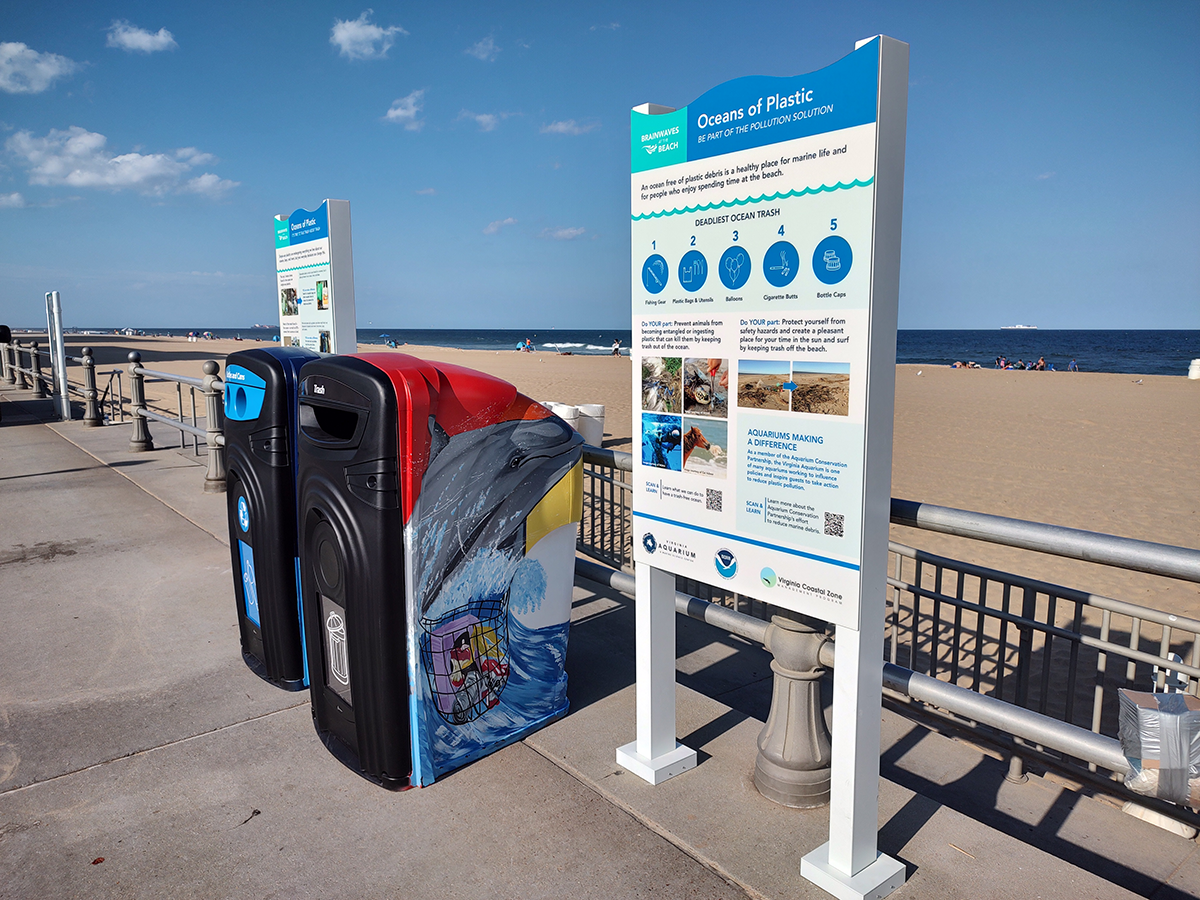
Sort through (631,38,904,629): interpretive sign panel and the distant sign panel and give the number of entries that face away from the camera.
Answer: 0

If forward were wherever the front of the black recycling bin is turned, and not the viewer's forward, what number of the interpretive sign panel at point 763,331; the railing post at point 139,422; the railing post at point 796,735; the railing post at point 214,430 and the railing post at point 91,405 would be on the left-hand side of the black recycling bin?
2

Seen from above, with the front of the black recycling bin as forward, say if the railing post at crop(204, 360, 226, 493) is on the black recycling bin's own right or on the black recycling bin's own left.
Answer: on the black recycling bin's own right

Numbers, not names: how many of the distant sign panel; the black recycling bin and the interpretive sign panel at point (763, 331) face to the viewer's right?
0

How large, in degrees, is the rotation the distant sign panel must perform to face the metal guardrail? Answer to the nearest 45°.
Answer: approximately 90° to its left

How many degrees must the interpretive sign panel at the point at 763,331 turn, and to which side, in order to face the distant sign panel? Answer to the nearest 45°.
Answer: approximately 90° to its right

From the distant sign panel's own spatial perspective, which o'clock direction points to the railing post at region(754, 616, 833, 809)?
The railing post is roughly at 10 o'clock from the distant sign panel.

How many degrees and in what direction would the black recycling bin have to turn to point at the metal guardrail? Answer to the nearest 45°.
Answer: approximately 90° to its left

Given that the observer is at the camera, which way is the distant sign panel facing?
facing the viewer and to the left of the viewer

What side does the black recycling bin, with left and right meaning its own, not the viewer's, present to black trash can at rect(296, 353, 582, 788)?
left

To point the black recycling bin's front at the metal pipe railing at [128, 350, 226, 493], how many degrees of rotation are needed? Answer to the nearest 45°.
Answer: approximately 135° to its right

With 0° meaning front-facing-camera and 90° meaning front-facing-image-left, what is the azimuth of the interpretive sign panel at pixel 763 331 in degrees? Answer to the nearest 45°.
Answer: approximately 45°

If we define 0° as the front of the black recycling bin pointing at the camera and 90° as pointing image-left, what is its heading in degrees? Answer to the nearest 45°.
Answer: approximately 45°

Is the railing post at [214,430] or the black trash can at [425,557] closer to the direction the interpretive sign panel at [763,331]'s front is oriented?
the black trash can

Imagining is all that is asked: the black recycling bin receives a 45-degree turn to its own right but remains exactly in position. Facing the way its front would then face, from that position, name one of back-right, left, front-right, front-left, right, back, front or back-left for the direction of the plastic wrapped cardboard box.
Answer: back-left

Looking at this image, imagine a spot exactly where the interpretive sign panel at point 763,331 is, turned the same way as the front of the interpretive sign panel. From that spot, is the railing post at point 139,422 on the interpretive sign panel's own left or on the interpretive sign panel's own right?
on the interpretive sign panel's own right
